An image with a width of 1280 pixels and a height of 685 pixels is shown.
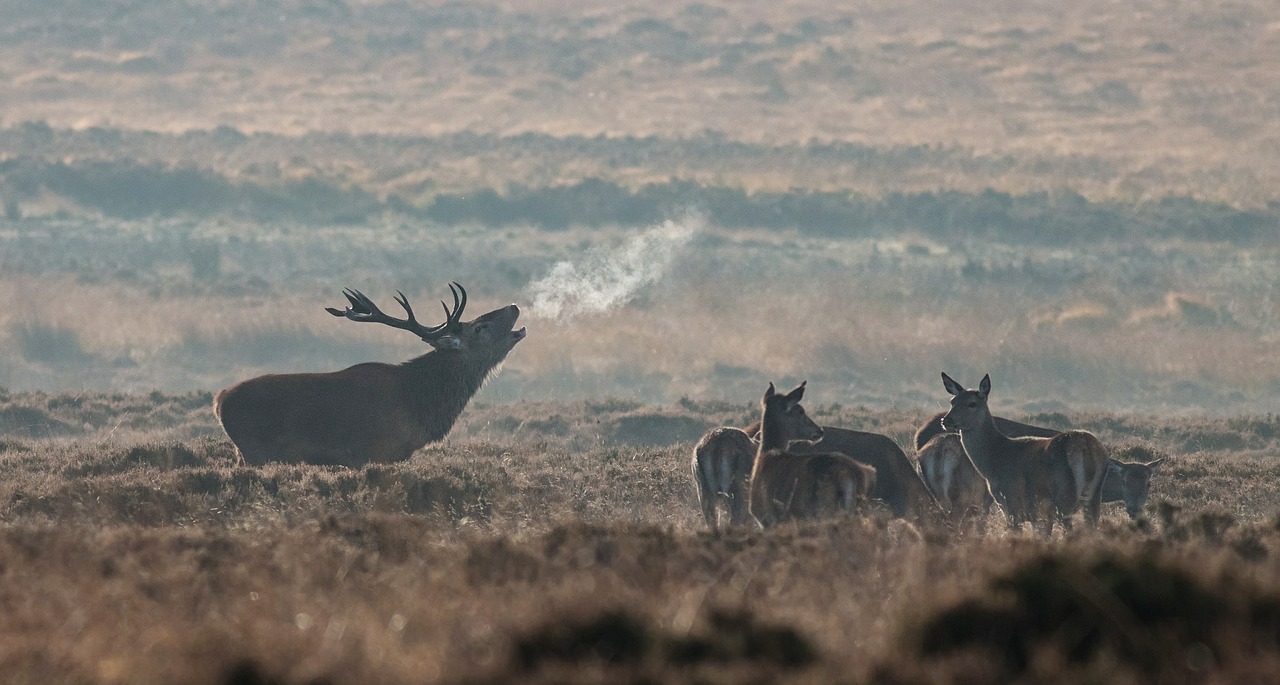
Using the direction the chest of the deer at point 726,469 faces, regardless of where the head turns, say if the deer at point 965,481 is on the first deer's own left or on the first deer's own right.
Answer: on the first deer's own right

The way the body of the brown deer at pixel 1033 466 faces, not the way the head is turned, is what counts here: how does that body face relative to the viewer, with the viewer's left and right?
facing away from the viewer and to the left of the viewer

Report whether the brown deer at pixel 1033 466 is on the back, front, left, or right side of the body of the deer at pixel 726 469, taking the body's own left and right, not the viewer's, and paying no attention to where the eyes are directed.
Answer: right

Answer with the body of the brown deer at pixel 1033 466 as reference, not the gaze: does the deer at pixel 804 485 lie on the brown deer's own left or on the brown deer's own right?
on the brown deer's own left

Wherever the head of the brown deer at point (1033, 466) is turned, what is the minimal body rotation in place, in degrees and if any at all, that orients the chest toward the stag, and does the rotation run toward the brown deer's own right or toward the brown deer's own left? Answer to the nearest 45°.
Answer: approximately 45° to the brown deer's own left

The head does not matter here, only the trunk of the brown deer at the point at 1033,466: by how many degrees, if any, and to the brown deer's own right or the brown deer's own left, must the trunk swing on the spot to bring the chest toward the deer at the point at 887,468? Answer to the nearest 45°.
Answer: approximately 45° to the brown deer's own left

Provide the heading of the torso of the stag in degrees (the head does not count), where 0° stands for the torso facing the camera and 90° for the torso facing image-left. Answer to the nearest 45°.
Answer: approximately 270°

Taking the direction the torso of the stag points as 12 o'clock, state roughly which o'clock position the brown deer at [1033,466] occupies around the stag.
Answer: The brown deer is roughly at 1 o'clock from the stag.

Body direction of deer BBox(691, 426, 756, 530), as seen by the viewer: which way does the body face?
away from the camera
